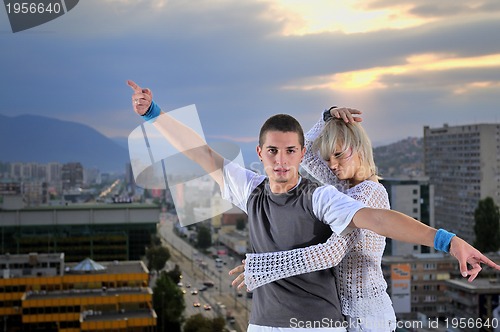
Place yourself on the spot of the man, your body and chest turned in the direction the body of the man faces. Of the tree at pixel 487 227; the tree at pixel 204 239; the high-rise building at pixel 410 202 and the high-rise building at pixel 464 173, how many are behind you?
4

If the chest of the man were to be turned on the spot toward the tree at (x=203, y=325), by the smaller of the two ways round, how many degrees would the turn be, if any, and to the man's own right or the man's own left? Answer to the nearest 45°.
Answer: approximately 180°

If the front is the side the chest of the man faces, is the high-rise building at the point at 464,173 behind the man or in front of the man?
behind

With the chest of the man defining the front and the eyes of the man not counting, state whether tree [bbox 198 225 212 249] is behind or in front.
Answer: behind

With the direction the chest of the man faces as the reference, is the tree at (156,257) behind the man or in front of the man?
behind

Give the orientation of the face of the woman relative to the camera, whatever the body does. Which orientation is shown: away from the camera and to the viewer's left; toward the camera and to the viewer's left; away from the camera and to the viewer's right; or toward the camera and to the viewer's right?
toward the camera and to the viewer's left

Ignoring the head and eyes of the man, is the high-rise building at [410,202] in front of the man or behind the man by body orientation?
behind

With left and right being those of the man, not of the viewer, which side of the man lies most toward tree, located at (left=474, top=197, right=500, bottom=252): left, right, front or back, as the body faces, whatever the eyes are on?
back

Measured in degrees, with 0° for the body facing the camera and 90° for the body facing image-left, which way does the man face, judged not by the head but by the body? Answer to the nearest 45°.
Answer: approximately 0°

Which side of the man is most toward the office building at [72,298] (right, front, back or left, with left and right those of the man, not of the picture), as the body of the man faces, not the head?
back

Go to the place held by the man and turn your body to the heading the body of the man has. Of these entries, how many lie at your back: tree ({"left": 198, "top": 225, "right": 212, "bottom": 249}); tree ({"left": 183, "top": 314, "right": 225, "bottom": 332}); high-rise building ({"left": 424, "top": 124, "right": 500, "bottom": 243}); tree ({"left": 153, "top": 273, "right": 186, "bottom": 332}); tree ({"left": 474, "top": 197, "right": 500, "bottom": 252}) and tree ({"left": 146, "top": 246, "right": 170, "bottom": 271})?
6
